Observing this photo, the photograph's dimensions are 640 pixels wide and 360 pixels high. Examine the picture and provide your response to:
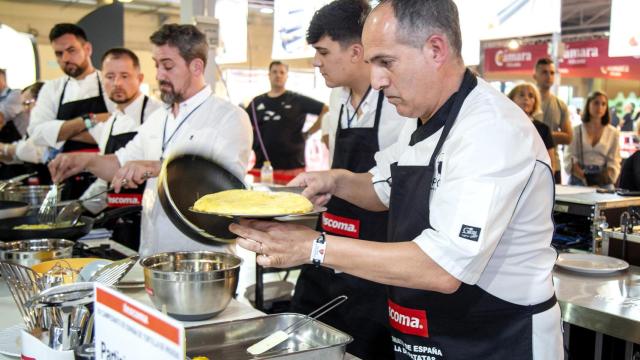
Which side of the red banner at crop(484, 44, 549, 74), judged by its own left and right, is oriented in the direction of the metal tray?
front

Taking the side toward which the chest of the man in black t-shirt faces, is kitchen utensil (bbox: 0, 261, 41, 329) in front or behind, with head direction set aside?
in front

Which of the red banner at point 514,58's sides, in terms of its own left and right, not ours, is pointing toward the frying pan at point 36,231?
front

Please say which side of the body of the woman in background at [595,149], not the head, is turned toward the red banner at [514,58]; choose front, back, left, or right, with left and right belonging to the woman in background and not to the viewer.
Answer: back

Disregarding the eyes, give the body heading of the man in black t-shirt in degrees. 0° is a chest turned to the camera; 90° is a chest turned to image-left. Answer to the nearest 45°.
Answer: approximately 0°

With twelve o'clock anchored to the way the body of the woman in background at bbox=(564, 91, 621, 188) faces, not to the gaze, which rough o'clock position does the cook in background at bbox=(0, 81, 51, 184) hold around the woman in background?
The cook in background is roughly at 2 o'clock from the woman in background.

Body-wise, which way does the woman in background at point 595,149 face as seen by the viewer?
toward the camera

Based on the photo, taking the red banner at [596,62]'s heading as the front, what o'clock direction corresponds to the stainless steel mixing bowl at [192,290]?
The stainless steel mixing bowl is roughly at 12 o'clock from the red banner.

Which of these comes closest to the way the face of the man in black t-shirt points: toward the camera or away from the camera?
toward the camera

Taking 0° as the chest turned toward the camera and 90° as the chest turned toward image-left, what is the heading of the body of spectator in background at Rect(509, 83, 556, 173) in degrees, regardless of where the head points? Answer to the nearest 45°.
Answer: approximately 45°

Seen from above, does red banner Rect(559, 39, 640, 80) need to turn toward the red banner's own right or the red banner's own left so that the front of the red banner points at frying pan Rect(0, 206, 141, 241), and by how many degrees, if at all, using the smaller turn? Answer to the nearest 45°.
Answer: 0° — it already faces it

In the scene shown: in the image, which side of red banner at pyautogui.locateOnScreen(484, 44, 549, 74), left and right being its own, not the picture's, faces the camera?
front

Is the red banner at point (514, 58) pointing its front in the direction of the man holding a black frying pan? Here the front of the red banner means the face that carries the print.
yes

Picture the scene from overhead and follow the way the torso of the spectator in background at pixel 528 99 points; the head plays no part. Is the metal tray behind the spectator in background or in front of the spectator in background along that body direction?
in front

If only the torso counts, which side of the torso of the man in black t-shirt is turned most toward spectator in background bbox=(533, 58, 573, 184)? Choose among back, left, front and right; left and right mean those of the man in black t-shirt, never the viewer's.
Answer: left
